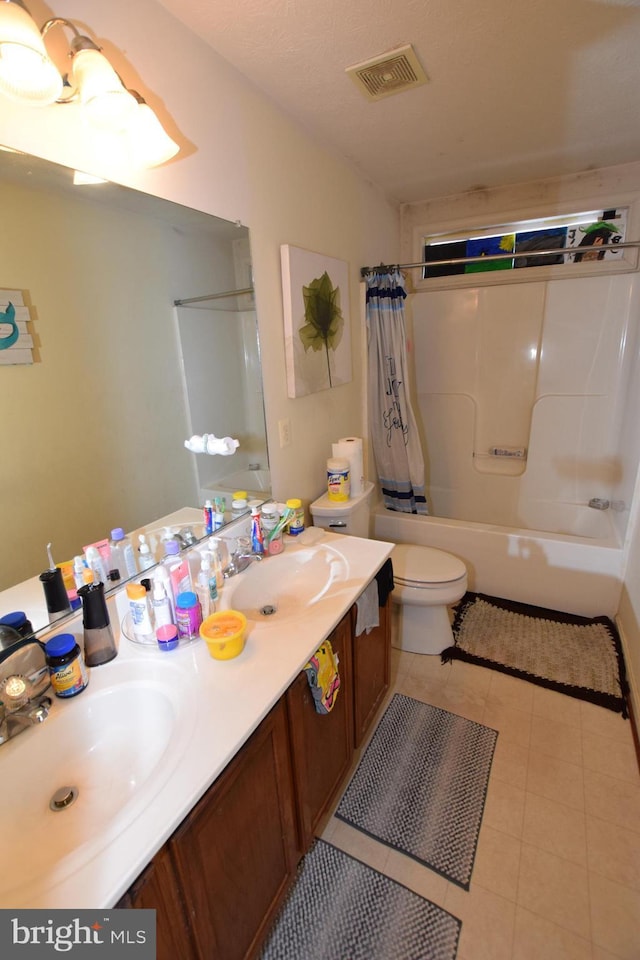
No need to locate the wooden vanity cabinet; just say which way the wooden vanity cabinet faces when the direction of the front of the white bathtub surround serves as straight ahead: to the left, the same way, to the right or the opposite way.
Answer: to the left

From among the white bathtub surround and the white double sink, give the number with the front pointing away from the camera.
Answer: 0

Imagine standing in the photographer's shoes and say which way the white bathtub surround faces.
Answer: facing the viewer

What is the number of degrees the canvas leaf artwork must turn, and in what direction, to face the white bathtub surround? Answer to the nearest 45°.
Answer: approximately 90° to its left

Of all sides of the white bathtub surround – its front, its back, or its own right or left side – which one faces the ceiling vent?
front

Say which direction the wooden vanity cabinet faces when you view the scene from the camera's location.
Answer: facing the viewer and to the right of the viewer

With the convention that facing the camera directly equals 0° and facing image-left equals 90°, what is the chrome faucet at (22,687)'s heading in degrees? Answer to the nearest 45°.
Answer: approximately 315°

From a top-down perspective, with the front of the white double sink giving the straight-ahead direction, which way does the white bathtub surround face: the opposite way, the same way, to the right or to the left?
to the right

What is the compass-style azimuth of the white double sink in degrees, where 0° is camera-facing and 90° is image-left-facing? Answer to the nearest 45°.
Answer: approximately 315°

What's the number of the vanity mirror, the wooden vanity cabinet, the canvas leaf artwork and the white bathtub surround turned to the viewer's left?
0

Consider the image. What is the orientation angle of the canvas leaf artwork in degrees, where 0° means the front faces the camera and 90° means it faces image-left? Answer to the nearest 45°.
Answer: approximately 315°

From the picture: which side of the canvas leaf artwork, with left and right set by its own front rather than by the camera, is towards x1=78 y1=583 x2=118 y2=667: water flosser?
right
